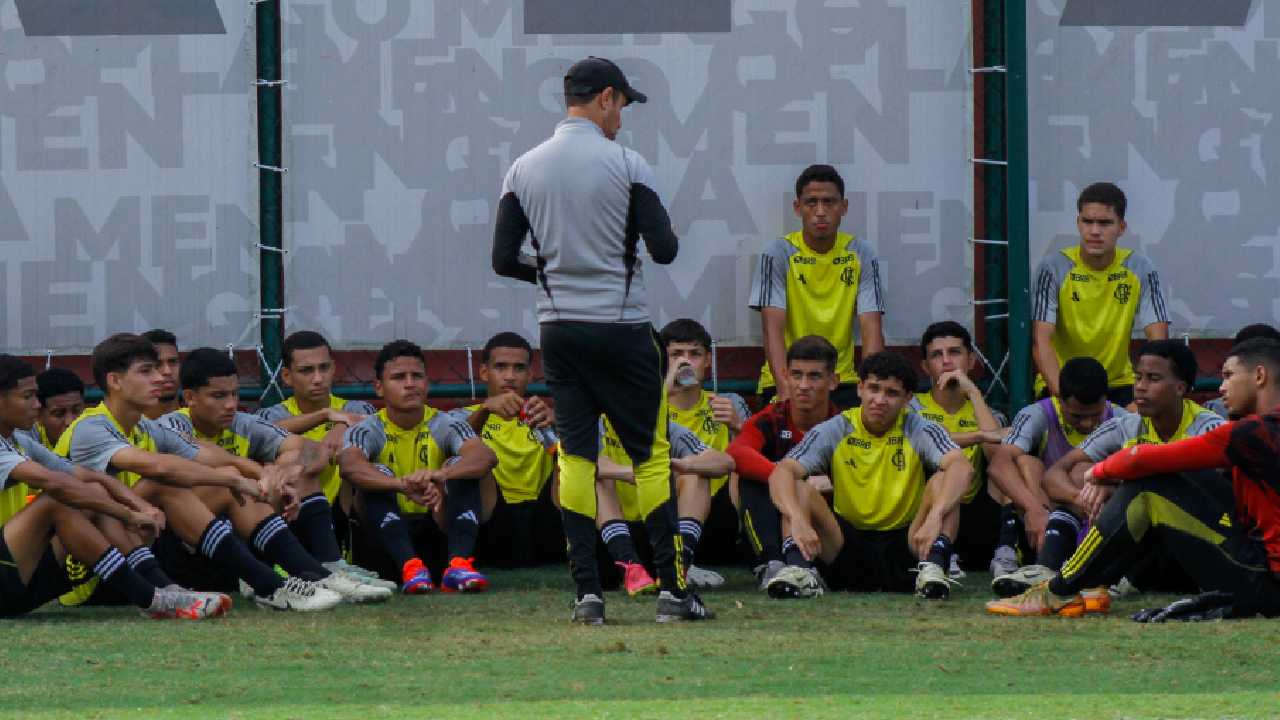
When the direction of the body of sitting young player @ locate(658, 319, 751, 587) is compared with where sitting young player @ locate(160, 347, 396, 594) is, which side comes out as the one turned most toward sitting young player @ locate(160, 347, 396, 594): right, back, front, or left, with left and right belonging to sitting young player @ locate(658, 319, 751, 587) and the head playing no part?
right

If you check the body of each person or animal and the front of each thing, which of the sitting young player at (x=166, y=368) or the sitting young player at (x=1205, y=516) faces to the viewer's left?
the sitting young player at (x=1205, y=516)

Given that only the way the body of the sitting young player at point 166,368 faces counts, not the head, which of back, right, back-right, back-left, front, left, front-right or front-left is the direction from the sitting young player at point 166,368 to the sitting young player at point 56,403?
right

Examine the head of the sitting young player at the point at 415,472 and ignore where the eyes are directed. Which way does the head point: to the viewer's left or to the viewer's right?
to the viewer's right

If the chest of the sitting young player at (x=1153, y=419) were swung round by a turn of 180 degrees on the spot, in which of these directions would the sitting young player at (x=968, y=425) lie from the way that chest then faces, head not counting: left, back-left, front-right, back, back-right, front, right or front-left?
left

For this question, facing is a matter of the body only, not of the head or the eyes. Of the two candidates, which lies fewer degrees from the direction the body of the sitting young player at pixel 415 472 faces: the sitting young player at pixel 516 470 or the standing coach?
the standing coach

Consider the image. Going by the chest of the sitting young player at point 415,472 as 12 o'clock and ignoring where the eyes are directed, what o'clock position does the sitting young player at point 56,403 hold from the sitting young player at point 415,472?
the sitting young player at point 56,403 is roughly at 3 o'clock from the sitting young player at point 415,472.

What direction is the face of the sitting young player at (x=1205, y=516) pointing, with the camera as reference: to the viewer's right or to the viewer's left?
to the viewer's left

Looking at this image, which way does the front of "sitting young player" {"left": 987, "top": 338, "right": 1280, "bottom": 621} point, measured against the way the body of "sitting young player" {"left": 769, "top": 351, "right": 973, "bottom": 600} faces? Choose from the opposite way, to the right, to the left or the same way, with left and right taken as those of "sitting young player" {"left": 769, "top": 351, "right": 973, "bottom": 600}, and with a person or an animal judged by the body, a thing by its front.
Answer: to the right

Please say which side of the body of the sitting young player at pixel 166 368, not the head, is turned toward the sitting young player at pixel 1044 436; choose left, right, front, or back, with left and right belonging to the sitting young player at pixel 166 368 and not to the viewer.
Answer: front

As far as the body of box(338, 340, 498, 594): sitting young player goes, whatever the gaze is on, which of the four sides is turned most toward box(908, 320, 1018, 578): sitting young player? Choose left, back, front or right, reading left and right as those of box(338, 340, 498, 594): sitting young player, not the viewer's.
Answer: left

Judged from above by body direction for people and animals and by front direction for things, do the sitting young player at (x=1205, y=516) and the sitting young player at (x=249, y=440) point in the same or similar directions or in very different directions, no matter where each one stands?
very different directions

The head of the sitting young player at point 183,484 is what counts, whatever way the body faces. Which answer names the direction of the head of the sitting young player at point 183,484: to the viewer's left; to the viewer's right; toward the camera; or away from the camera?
to the viewer's right
